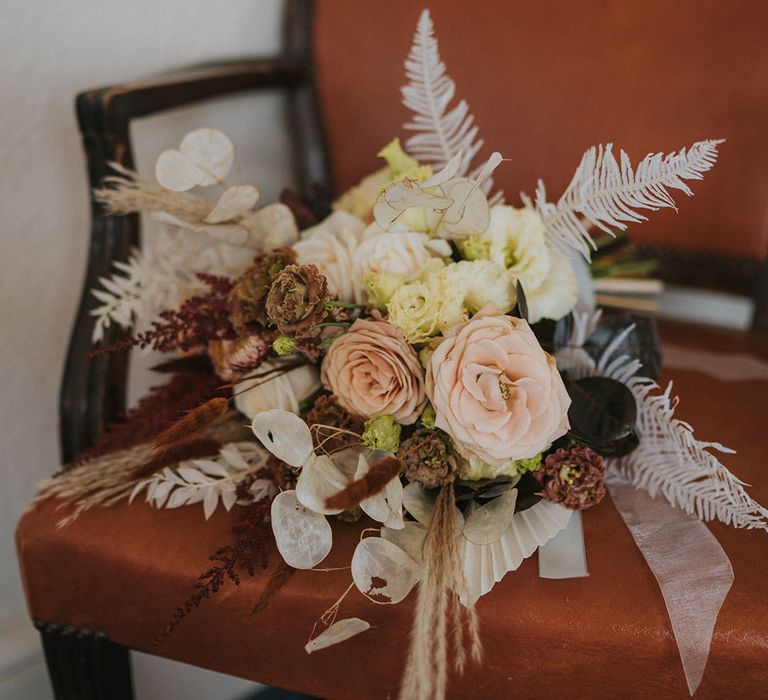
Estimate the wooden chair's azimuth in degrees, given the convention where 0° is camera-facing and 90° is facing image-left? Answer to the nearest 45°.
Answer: approximately 45°
